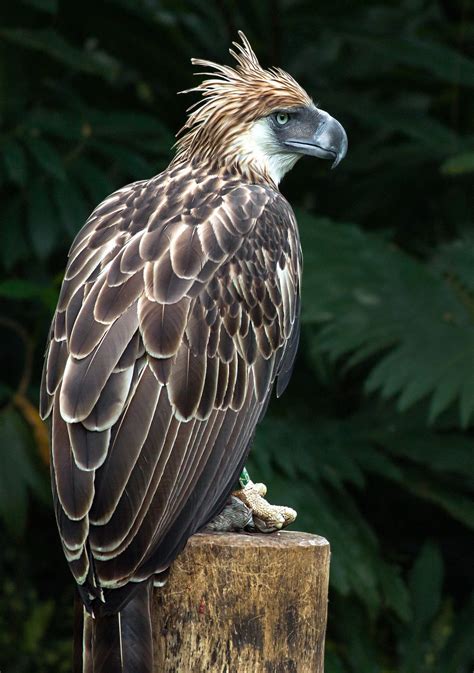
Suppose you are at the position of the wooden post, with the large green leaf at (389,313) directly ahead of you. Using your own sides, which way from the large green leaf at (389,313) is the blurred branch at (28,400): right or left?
left

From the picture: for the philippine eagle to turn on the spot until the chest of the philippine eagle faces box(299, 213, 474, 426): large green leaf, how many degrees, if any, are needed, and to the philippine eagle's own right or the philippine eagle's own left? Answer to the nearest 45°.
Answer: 0° — it already faces it

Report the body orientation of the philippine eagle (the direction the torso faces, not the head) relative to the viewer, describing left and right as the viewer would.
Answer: facing away from the viewer and to the right of the viewer

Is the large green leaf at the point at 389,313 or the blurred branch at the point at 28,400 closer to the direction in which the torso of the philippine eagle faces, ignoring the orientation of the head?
the large green leaf

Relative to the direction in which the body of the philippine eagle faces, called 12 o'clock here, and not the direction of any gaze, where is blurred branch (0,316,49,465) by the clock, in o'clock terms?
The blurred branch is roughly at 10 o'clock from the philippine eagle.

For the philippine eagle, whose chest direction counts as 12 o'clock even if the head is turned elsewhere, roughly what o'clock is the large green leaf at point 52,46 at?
The large green leaf is roughly at 10 o'clock from the philippine eagle.
